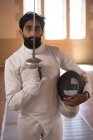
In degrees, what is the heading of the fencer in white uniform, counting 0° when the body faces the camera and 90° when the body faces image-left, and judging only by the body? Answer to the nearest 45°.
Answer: approximately 0°

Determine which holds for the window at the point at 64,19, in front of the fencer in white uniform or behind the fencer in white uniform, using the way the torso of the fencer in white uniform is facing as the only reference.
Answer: behind
